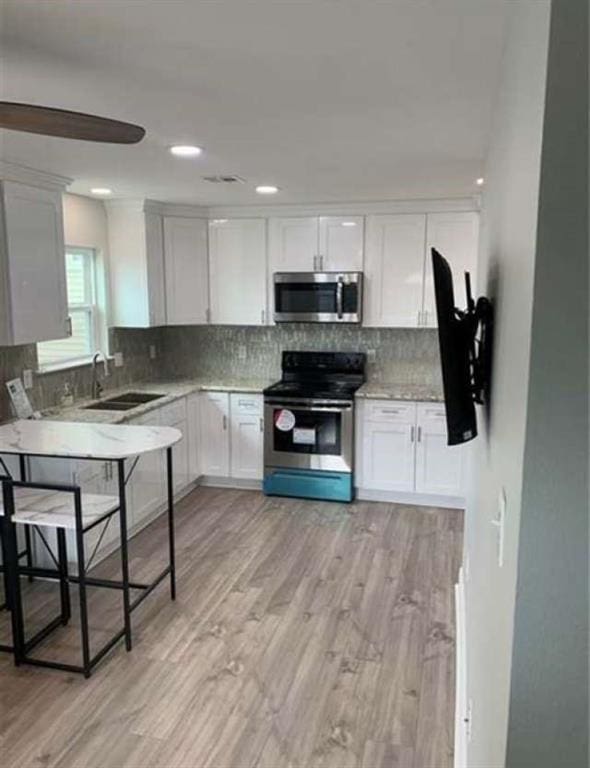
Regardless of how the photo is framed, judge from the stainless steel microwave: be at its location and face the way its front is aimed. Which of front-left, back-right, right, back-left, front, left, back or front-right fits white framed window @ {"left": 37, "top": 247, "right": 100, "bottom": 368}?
right

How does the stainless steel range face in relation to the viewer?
toward the camera

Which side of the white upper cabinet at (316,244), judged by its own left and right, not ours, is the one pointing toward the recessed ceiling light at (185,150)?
front

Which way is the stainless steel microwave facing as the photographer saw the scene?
facing the viewer

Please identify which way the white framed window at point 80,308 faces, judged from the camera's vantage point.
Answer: facing the viewer and to the right of the viewer

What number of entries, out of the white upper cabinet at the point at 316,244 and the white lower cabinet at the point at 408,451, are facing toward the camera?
2

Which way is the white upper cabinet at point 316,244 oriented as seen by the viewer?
toward the camera

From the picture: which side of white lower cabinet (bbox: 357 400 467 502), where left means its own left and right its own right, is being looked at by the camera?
front

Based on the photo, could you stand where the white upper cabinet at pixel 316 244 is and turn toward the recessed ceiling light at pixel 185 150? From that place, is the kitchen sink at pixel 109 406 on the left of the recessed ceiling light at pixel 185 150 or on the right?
right

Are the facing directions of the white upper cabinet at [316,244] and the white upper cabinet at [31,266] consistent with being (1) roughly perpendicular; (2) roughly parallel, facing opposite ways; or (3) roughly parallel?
roughly perpendicular

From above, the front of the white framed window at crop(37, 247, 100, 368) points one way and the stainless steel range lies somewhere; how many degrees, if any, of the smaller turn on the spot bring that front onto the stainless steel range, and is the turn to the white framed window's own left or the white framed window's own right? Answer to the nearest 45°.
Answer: approximately 45° to the white framed window's own left

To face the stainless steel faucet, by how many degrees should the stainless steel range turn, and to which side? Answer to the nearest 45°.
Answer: approximately 90° to its right

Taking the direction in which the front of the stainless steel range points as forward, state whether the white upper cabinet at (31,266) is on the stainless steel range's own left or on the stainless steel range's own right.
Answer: on the stainless steel range's own right

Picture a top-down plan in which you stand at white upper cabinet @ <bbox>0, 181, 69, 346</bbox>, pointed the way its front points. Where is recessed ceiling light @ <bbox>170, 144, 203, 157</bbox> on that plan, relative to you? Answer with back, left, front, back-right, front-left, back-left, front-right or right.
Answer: front
